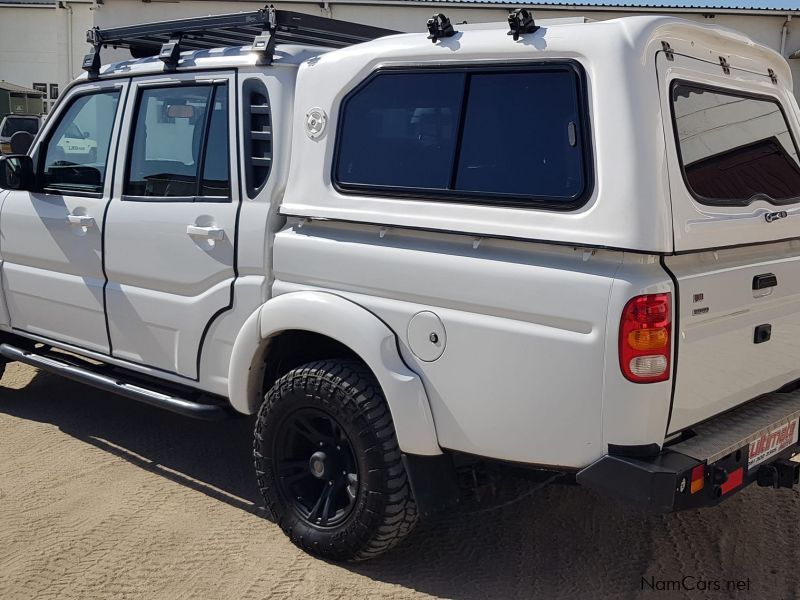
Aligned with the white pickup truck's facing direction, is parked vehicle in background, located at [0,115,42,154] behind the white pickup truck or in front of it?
in front

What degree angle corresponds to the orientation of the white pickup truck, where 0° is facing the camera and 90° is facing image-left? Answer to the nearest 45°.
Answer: approximately 135°
